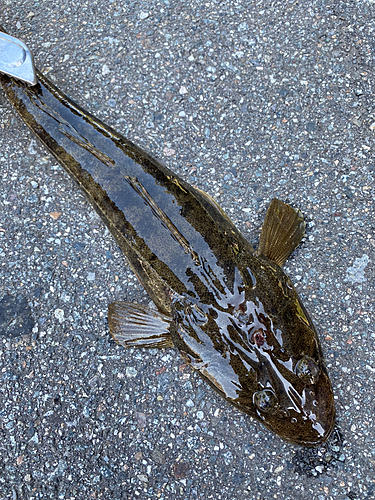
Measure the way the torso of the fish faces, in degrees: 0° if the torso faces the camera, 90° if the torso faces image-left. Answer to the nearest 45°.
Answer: approximately 315°

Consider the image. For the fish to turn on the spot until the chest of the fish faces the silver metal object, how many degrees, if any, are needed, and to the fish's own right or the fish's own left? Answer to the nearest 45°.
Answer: approximately 180°
